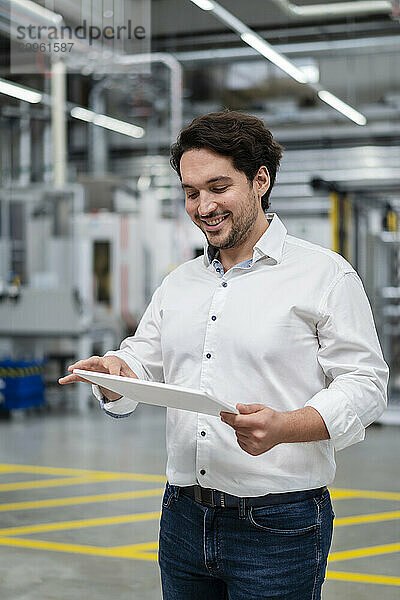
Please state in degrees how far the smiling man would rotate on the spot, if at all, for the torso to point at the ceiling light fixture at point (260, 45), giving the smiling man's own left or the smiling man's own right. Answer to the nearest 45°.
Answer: approximately 135° to the smiling man's own right

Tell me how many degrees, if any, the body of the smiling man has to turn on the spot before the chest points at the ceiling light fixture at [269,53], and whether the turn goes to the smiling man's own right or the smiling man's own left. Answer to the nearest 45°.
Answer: approximately 135° to the smiling man's own right

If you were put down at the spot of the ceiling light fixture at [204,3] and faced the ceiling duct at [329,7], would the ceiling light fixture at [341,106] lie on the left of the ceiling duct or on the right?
left

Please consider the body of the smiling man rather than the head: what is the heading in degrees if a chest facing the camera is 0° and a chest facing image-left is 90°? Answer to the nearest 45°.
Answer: approximately 45°

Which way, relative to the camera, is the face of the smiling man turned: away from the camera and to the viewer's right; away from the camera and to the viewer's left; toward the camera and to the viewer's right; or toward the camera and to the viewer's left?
toward the camera and to the viewer's left

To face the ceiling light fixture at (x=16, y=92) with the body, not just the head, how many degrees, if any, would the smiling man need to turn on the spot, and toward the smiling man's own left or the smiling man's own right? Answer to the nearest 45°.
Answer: approximately 135° to the smiling man's own right

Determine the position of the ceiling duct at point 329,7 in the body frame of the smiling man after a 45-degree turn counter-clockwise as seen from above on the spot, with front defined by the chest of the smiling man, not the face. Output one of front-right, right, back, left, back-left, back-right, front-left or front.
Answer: back

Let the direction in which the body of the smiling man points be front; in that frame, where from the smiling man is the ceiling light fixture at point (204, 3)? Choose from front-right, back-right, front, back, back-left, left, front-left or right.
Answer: back-right

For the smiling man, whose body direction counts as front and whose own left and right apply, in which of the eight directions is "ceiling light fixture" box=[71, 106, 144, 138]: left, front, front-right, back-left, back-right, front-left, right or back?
back-right
